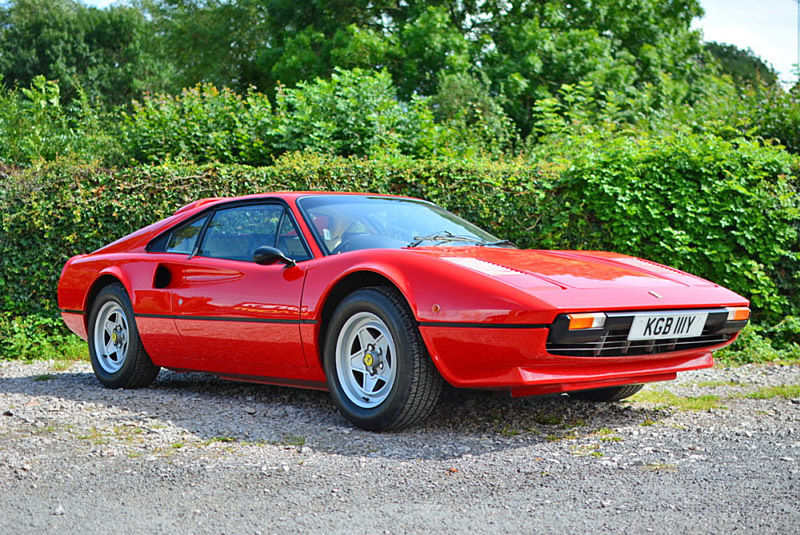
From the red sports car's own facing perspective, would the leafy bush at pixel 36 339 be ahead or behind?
behind

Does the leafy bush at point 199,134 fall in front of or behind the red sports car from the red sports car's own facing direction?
behind

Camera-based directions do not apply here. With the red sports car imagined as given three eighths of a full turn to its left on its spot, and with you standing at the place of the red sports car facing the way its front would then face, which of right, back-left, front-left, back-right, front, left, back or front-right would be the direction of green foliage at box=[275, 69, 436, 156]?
front

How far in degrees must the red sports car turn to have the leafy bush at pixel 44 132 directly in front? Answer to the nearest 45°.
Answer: approximately 180°

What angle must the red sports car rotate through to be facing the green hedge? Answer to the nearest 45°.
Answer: approximately 135° to its left

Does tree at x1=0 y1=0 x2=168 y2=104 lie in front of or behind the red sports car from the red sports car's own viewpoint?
behind

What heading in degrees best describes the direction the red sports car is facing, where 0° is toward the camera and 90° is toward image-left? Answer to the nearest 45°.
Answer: approximately 315°

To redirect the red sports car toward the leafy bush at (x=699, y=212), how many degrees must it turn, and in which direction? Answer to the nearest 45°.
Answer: approximately 90° to its left
